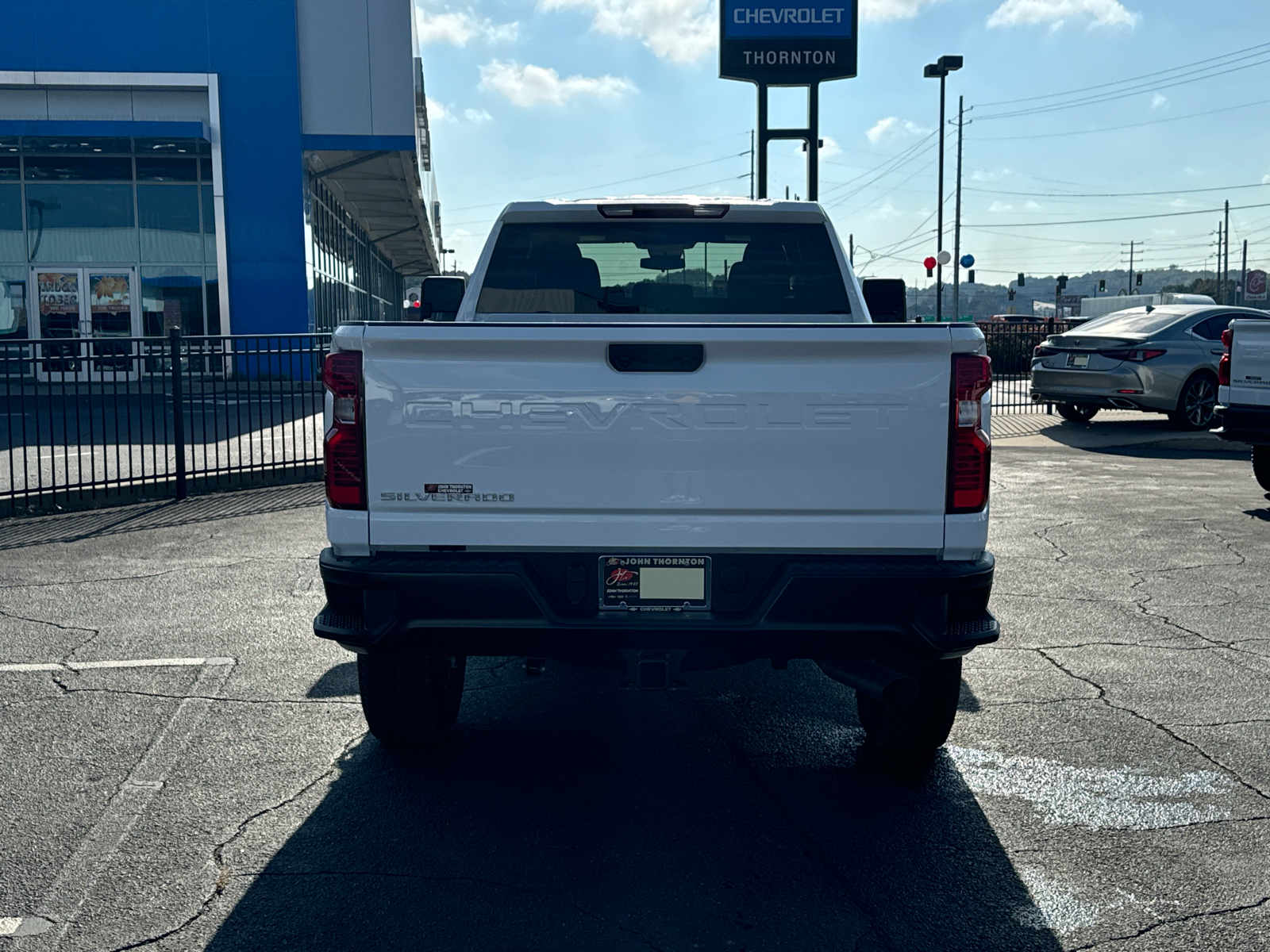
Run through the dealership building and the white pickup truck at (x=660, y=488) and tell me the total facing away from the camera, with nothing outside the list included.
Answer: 1

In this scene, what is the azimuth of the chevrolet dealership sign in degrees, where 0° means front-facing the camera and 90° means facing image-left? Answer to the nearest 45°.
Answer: approximately 0°

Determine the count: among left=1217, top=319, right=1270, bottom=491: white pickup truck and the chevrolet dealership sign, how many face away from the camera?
1

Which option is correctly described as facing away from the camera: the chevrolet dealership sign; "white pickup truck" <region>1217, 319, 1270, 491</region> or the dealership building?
the white pickup truck

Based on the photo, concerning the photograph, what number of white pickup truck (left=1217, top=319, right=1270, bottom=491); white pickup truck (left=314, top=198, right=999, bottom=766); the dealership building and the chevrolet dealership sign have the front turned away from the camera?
2

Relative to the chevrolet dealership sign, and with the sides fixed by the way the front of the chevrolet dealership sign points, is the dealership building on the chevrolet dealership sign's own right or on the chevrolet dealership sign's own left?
on the chevrolet dealership sign's own right

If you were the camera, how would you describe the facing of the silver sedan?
facing away from the viewer and to the right of the viewer

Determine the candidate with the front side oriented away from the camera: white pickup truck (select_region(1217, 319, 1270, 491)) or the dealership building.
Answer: the white pickup truck

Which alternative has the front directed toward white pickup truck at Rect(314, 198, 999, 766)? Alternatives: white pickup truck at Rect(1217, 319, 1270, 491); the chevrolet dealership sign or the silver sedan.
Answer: the chevrolet dealership sign

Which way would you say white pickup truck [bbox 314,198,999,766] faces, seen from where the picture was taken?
facing away from the viewer

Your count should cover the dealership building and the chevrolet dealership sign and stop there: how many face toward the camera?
2

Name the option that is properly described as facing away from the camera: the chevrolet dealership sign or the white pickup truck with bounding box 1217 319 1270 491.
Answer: the white pickup truck

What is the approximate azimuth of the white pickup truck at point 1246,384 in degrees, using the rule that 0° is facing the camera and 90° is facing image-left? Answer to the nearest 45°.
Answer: approximately 180°

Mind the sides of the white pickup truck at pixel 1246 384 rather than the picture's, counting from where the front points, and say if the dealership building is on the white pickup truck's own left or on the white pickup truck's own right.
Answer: on the white pickup truck's own left

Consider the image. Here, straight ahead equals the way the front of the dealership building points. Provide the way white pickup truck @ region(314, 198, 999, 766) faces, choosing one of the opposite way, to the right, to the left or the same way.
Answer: the opposite way
